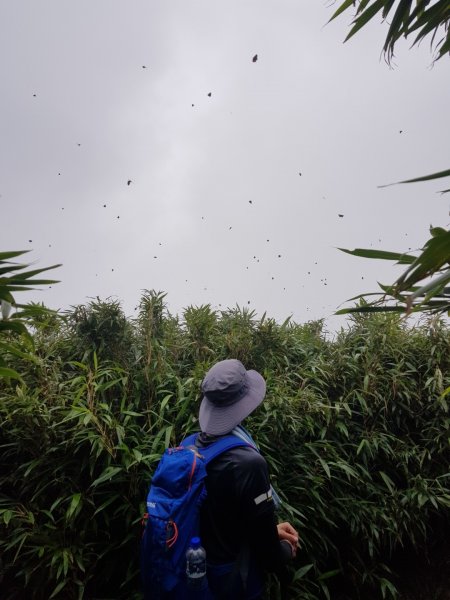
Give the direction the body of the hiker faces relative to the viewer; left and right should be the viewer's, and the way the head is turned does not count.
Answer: facing away from the viewer and to the right of the viewer
